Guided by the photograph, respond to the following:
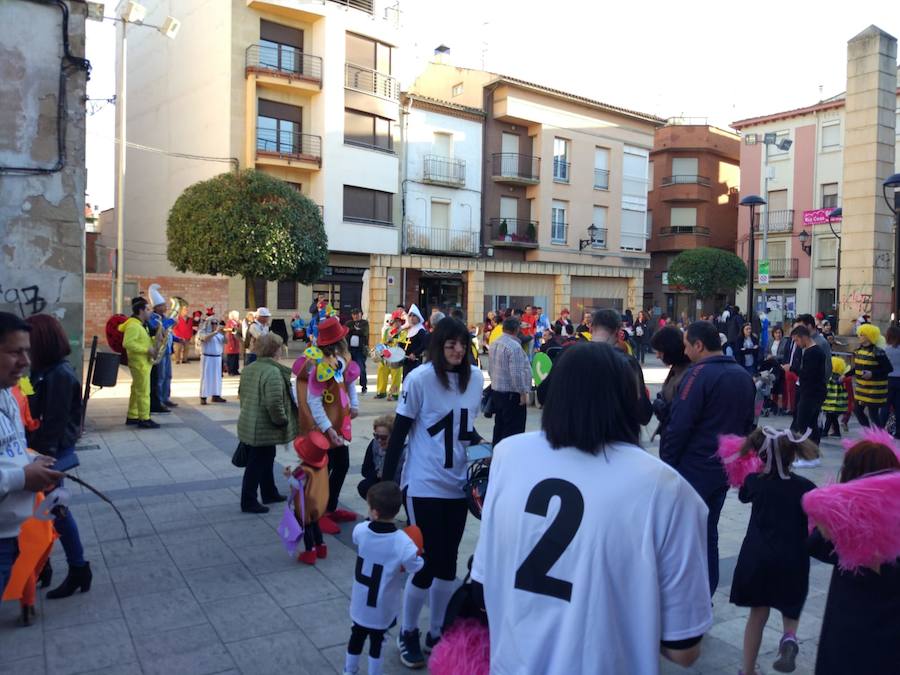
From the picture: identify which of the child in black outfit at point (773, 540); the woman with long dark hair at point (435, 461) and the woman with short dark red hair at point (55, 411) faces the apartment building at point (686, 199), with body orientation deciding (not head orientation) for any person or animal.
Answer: the child in black outfit

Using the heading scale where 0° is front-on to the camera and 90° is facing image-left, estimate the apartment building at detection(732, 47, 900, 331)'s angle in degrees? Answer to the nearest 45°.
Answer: approximately 45°

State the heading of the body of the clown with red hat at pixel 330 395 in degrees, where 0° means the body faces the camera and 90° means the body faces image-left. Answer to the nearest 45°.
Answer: approximately 315°

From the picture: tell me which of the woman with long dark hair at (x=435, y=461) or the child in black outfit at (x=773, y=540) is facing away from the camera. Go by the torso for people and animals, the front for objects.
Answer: the child in black outfit

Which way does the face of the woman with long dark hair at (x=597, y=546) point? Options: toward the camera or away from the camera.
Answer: away from the camera

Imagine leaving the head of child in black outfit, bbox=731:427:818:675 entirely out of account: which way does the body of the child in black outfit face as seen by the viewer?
away from the camera

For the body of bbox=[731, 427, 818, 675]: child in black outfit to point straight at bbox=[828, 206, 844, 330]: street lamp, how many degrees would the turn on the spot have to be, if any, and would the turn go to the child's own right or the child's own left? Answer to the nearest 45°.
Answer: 0° — they already face it

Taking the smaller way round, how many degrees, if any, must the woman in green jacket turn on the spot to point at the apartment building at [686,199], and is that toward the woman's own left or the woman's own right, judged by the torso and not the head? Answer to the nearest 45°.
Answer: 0° — they already face it
